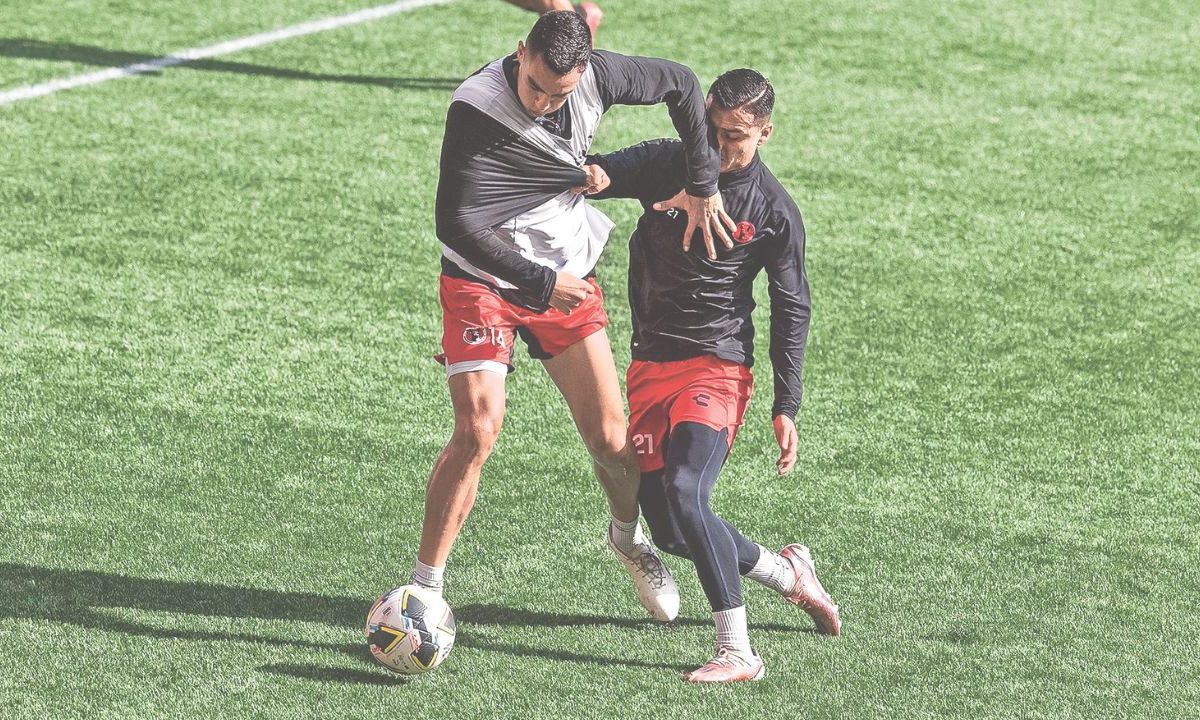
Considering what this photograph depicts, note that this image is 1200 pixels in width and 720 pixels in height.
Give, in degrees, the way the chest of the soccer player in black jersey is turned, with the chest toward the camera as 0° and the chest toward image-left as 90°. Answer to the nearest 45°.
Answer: approximately 45°

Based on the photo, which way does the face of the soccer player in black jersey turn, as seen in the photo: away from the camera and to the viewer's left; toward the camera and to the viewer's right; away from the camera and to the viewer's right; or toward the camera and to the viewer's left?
toward the camera and to the viewer's left
